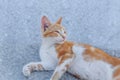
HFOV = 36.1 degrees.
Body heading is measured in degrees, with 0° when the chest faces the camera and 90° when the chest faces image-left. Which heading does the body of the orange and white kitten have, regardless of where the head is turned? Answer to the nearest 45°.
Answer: approximately 90°
